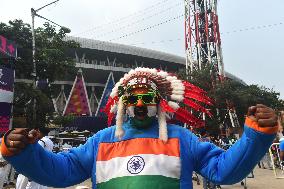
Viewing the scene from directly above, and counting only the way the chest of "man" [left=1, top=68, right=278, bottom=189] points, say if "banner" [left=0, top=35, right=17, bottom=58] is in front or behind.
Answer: behind

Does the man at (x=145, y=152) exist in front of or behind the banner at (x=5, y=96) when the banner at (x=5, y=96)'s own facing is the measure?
in front

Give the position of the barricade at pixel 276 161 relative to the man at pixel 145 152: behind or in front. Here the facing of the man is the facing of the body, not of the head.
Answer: behind

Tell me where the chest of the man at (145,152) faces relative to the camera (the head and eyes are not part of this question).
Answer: toward the camera

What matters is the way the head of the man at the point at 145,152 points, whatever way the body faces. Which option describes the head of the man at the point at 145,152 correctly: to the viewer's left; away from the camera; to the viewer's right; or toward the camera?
toward the camera

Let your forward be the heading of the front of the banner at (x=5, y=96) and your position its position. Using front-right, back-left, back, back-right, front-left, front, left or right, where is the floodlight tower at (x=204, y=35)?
left

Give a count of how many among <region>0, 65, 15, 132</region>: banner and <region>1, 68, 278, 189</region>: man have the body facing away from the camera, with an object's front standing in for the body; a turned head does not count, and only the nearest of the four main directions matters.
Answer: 0

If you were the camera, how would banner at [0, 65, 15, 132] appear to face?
facing the viewer and to the right of the viewer

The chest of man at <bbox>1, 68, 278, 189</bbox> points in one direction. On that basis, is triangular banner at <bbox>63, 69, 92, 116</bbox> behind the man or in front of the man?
behind
